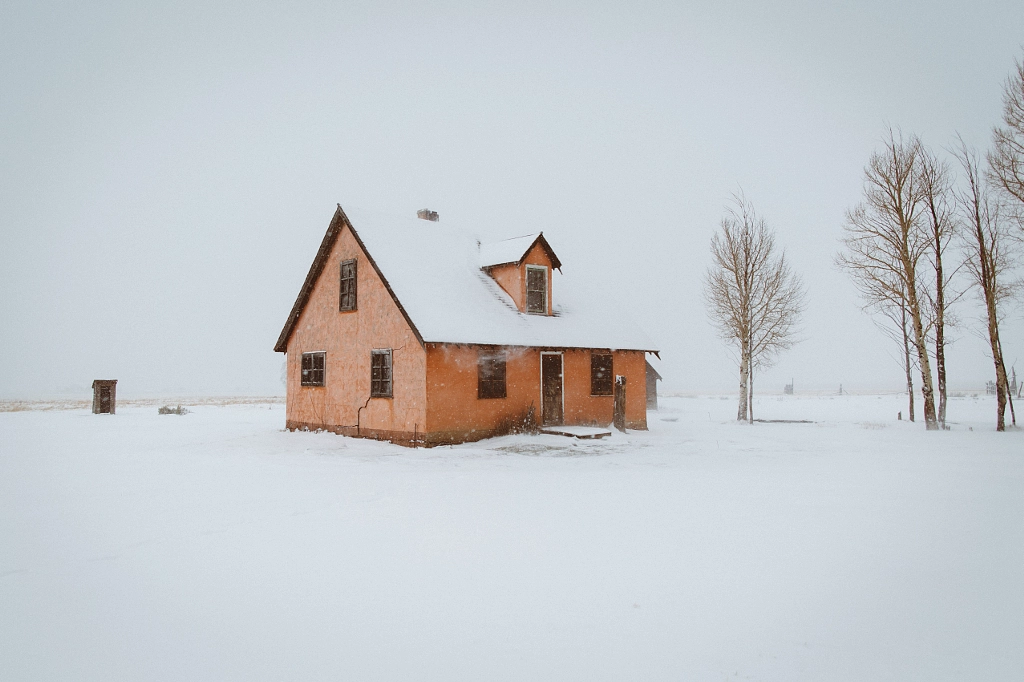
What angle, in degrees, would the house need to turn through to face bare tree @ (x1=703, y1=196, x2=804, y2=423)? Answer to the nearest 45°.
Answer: approximately 90° to its left

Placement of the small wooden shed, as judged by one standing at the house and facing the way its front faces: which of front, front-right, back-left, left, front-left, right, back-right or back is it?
back

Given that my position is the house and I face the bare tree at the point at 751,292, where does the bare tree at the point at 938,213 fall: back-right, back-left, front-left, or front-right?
front-right

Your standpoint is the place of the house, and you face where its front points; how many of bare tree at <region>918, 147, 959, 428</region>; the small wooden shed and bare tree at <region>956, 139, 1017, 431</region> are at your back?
1

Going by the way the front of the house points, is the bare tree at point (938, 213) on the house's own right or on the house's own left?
on the house's own left

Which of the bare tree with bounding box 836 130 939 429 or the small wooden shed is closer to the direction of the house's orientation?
the bare tree

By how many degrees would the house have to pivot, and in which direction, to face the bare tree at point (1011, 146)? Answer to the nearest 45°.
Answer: approximately 45° to its left

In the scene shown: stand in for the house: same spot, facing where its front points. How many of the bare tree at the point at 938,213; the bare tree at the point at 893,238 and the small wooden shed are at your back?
1

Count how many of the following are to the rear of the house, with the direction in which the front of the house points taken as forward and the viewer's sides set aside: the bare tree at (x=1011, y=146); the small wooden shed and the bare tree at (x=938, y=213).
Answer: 1

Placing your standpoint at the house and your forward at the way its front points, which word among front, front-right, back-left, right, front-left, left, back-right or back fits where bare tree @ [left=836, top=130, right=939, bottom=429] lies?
front-left

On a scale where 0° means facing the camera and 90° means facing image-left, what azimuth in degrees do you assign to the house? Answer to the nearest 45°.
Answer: approximately 315°

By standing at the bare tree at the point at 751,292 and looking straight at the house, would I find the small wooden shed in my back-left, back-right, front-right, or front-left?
front-right

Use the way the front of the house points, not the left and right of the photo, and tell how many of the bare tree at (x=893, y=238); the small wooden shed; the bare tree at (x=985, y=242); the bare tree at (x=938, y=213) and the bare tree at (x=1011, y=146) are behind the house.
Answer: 1
